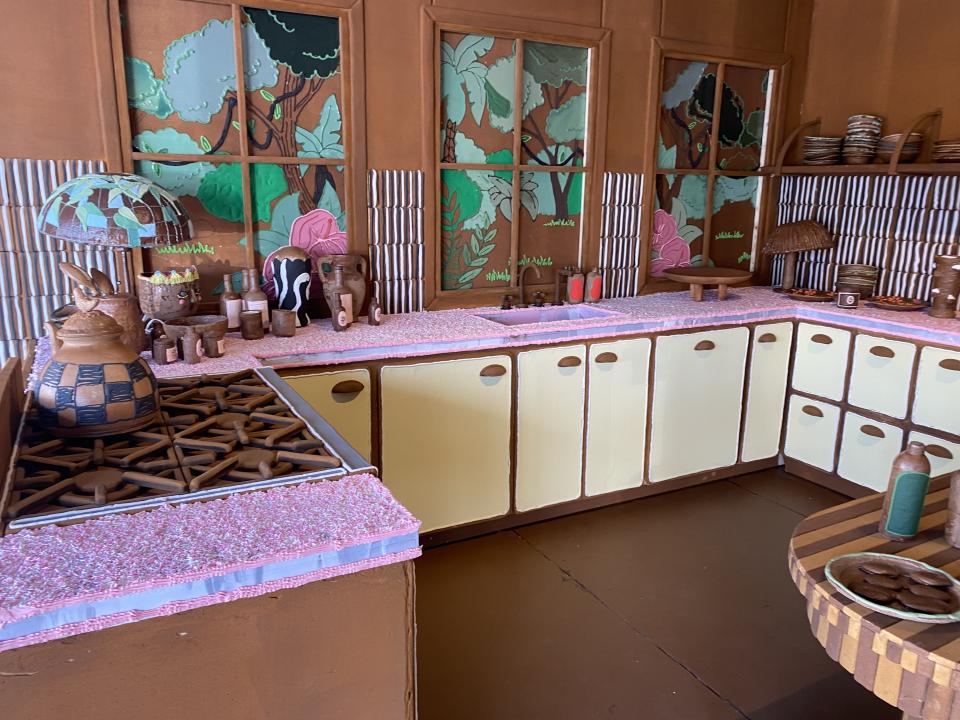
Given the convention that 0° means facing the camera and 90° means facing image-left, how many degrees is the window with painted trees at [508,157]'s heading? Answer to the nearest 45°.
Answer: approximately 315°

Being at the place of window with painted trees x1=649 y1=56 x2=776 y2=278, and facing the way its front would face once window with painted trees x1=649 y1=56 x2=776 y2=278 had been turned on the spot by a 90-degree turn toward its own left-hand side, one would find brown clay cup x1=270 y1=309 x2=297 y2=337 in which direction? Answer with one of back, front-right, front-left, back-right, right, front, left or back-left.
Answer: back

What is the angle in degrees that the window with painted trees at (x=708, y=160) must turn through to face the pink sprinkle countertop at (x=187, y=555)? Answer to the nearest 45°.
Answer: approximately 45° to its right

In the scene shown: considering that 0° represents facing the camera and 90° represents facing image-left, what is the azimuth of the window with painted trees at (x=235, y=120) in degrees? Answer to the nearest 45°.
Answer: approximately 0°

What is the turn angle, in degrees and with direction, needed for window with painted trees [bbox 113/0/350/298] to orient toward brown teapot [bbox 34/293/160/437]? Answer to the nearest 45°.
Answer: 0° — it already faces it

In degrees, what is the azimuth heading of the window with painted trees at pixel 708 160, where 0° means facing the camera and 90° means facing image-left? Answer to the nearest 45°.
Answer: approximately 315°

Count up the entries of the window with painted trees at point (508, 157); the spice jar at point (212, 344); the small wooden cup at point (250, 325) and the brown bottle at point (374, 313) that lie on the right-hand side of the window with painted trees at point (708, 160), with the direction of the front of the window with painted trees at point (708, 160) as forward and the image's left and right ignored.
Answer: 4
